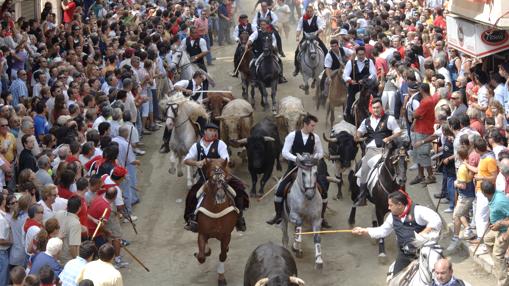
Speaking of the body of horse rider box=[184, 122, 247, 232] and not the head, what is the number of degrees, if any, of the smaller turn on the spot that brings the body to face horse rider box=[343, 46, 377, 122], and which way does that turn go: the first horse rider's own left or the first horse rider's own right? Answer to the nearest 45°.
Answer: approximately 135° to the first horse rider's own left

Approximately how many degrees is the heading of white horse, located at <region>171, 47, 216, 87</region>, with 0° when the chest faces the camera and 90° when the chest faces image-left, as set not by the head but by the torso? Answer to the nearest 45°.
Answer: approximately 45°

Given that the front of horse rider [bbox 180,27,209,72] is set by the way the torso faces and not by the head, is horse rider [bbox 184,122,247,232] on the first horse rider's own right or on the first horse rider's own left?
on the first horse rider's own left

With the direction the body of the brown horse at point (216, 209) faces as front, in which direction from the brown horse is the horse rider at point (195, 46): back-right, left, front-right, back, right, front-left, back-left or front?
back

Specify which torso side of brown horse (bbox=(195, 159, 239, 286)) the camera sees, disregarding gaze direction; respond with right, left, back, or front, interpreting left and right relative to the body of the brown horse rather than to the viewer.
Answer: front

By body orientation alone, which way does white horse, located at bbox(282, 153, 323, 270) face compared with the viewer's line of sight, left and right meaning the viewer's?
facing the viewer

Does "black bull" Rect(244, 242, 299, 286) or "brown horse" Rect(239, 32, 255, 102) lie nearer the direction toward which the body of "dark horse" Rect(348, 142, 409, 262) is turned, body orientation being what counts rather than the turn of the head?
the black bull

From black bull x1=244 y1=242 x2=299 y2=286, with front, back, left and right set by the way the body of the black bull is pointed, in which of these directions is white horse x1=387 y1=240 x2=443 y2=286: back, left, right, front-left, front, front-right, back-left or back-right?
front-left

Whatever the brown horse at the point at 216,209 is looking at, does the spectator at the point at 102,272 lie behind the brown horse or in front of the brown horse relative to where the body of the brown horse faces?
in front

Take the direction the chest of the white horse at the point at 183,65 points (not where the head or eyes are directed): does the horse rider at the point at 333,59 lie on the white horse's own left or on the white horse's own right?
on the white horse's own left

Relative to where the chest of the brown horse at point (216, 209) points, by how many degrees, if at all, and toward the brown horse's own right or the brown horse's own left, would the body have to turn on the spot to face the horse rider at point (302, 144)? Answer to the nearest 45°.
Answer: approximately 135° to the brown horse's own left

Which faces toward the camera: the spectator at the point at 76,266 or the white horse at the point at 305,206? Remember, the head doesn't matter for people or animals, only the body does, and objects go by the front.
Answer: the white horse

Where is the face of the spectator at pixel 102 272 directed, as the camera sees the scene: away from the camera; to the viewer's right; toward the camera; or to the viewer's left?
away from the camera

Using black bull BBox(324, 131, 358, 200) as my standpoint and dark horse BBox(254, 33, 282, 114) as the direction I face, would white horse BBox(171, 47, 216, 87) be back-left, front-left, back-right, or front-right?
front-left

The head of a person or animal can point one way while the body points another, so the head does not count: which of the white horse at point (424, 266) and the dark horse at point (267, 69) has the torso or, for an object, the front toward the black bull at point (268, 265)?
the dark horse

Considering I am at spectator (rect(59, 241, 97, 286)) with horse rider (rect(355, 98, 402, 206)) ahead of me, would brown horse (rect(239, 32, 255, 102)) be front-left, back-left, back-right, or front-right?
front-left

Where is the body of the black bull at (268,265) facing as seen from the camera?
toward the camera

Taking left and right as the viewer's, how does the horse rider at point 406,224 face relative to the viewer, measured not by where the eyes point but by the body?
facing the viewer and to the left of the viewer

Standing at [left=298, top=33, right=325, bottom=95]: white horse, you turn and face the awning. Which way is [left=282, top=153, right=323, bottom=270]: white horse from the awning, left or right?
right
